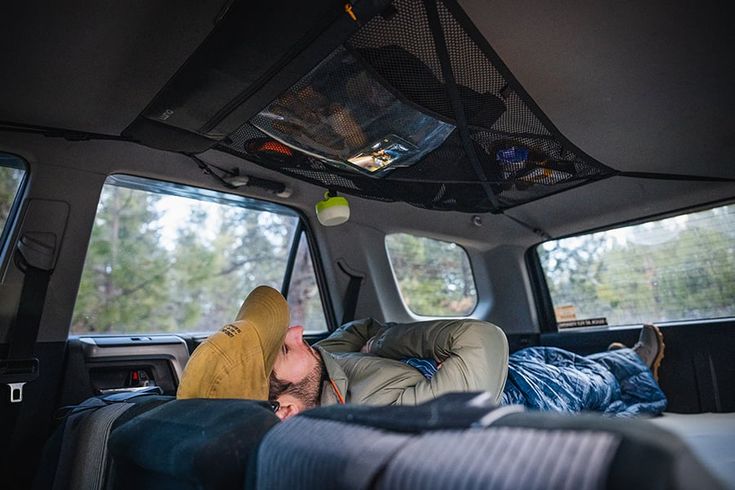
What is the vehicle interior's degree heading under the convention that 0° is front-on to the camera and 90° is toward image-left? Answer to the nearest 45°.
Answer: approximately 45°
